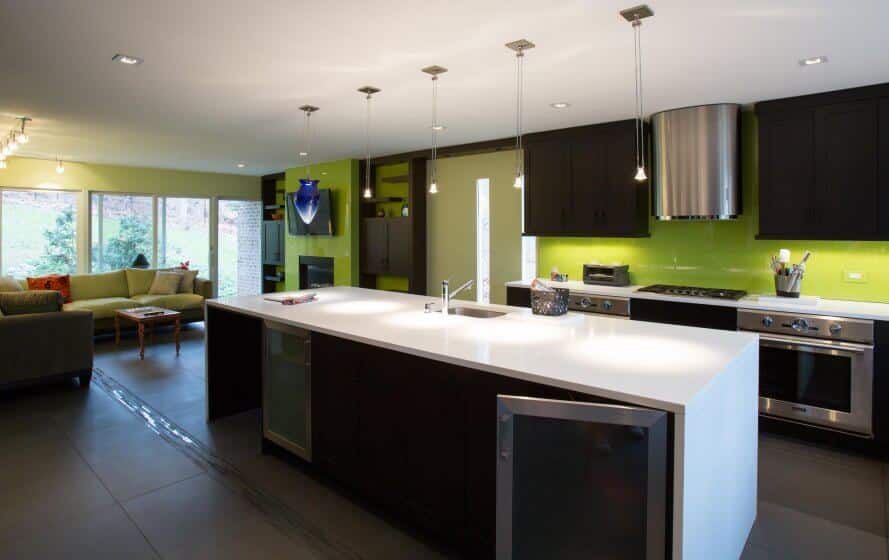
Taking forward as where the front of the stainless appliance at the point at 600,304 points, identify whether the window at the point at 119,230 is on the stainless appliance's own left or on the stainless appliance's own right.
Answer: on the stainless appliance's own right

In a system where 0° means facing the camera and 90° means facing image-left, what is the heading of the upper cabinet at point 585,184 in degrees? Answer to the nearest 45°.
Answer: approximately 45°

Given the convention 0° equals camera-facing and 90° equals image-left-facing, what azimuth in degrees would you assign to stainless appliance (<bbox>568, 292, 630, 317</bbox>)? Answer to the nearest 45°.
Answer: approximately 45°

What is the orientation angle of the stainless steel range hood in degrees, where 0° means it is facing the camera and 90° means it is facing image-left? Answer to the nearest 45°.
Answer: approximately 45°

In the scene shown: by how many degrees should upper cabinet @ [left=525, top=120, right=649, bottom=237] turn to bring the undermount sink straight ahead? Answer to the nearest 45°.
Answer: approximately 45° to its left

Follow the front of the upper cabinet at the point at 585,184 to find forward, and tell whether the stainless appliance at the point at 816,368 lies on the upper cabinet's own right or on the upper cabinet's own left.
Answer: on the upper cabinet's own left
